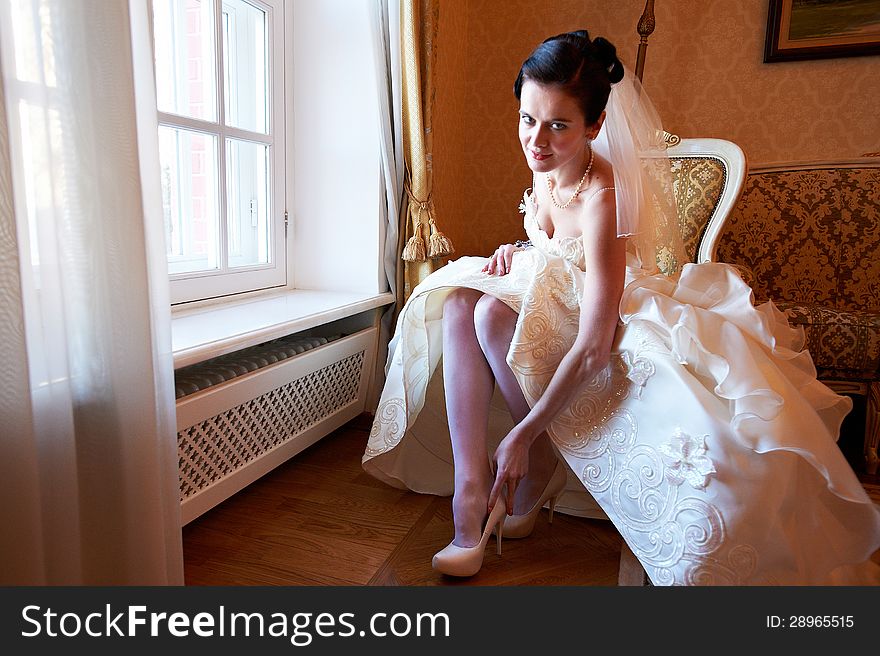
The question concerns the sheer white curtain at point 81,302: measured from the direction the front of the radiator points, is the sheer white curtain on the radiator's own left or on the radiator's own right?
on the radiator's own right

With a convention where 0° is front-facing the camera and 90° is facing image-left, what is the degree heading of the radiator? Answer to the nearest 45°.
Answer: approximately 315°

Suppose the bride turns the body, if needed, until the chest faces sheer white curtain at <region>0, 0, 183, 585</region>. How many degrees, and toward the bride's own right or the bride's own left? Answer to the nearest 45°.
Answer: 0° — they already face it

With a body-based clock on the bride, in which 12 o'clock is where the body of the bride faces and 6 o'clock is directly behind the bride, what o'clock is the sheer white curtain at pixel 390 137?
The sheer white curtain is roughly at 3 o'clock from the bride.

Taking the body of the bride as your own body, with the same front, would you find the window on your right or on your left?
on your right

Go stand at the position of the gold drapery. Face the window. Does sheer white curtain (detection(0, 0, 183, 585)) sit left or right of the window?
left

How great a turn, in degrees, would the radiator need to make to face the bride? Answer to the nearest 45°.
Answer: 0° — it already faces them

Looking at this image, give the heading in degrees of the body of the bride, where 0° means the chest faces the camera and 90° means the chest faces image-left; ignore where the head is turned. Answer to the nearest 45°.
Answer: approximately 45°
